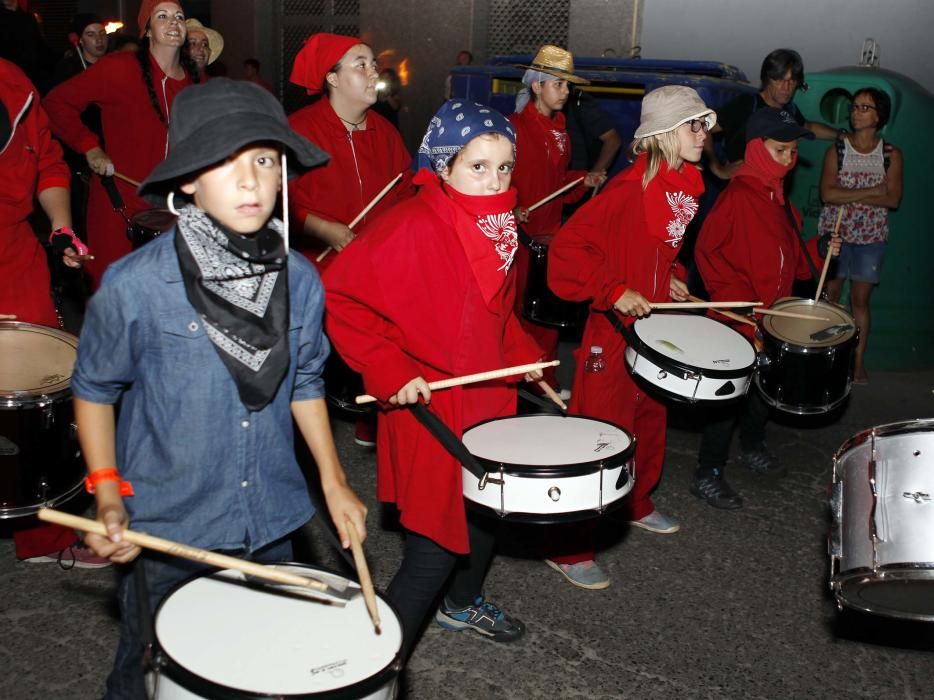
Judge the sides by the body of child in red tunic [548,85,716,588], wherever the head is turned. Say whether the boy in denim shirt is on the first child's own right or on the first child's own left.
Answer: on the first child's own right

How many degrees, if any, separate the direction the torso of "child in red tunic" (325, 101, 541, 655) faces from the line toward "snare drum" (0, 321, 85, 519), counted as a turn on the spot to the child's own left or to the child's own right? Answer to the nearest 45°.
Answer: approximately 135° to the child's own right

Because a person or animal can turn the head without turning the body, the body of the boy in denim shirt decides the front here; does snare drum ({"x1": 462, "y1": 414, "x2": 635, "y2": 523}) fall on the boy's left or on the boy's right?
on the boy's left

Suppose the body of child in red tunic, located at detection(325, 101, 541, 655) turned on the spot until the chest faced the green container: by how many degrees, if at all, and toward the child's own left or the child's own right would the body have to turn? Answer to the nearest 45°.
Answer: approximately 90° to the child's own left

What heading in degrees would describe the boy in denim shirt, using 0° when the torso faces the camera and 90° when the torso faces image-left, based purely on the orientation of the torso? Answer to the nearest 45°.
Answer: approximately 315°

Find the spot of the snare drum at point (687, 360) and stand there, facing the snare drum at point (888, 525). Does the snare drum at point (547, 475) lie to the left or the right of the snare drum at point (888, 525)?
right
